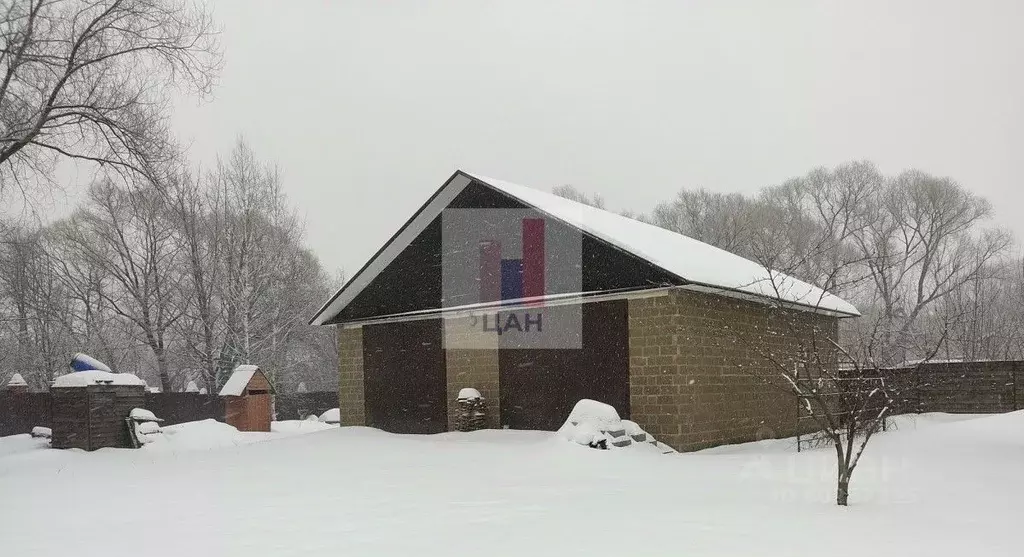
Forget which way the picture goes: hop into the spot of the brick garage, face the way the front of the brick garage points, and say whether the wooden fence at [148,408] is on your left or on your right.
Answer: on your right

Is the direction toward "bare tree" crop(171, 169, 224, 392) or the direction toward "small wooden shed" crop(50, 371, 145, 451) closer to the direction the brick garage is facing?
the small wooden shed

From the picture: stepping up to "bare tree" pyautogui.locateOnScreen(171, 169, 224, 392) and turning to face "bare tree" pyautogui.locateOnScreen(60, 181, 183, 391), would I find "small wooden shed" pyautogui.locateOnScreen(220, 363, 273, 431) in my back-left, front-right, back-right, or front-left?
back-left

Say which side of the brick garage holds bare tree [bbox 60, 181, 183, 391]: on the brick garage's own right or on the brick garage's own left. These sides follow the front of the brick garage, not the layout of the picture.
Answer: on the brick garage's own right

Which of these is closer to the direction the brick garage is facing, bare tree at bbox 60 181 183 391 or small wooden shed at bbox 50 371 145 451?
the small wooden shed

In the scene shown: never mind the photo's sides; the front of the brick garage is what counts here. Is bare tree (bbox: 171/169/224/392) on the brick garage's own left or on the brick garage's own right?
on the brick garage's own right

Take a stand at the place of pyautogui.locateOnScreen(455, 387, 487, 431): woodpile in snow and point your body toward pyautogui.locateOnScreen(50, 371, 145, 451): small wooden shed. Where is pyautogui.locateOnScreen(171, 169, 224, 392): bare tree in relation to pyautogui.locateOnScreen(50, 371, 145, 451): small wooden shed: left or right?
right

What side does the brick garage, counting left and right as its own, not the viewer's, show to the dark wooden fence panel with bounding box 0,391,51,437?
right

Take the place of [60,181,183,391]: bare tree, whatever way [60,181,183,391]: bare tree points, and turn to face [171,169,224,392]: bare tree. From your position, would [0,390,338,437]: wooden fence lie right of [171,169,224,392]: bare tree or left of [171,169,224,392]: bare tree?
right

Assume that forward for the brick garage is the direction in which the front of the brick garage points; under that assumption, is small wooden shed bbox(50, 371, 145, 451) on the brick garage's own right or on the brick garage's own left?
on the brick garage's own right

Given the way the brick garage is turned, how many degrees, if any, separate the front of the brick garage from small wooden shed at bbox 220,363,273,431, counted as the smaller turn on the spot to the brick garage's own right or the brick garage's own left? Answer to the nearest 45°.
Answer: approximately 90° to the brick garage's own right

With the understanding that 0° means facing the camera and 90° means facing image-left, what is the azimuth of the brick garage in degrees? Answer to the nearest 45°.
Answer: approximately 45°
